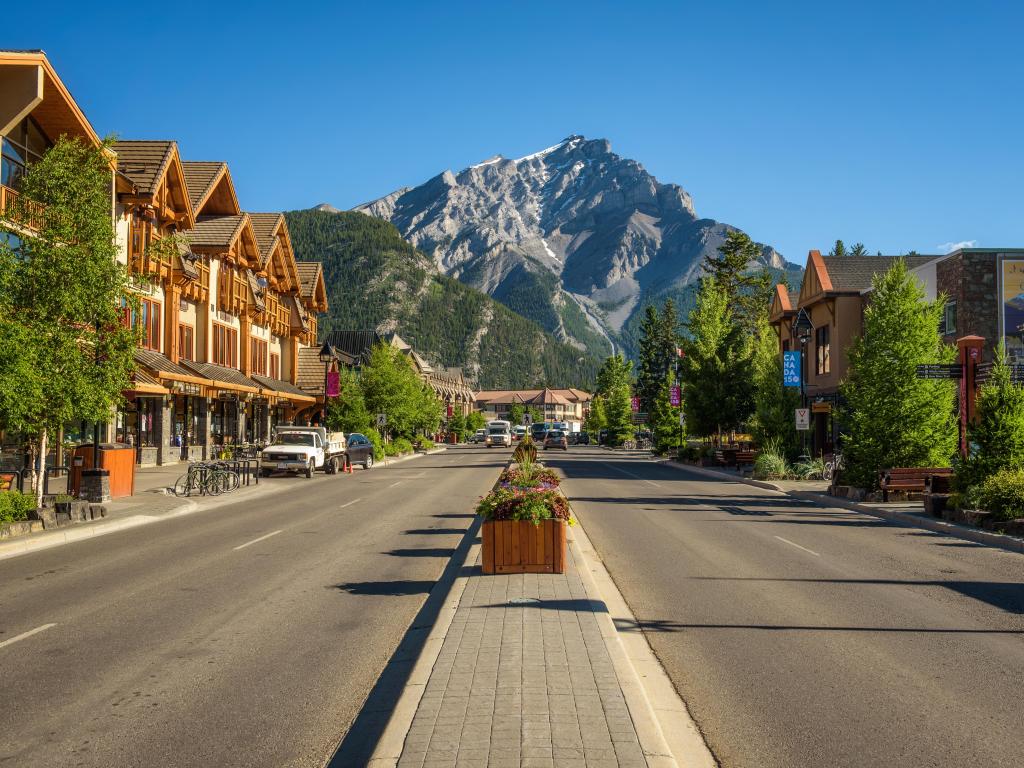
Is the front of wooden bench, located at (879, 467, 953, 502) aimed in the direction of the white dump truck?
no

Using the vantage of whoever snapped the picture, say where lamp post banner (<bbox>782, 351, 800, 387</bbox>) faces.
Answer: facing the viewer

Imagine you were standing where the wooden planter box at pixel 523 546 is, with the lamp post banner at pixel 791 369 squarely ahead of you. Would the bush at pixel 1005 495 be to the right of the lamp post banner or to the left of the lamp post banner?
right

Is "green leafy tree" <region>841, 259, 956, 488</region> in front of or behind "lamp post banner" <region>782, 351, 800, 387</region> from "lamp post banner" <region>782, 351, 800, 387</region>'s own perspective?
in front

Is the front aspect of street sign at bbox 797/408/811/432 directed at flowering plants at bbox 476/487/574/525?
yes

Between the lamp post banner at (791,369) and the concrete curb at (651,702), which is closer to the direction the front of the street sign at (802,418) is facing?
the concrete curb

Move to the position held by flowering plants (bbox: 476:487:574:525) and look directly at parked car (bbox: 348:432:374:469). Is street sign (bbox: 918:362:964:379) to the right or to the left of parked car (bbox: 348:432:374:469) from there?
right

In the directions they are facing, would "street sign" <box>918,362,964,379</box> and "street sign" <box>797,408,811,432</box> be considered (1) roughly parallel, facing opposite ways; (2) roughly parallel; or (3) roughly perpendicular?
roughly parallel

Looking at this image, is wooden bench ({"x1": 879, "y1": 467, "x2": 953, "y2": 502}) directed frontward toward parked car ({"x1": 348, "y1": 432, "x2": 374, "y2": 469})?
no

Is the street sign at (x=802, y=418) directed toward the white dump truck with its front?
no
